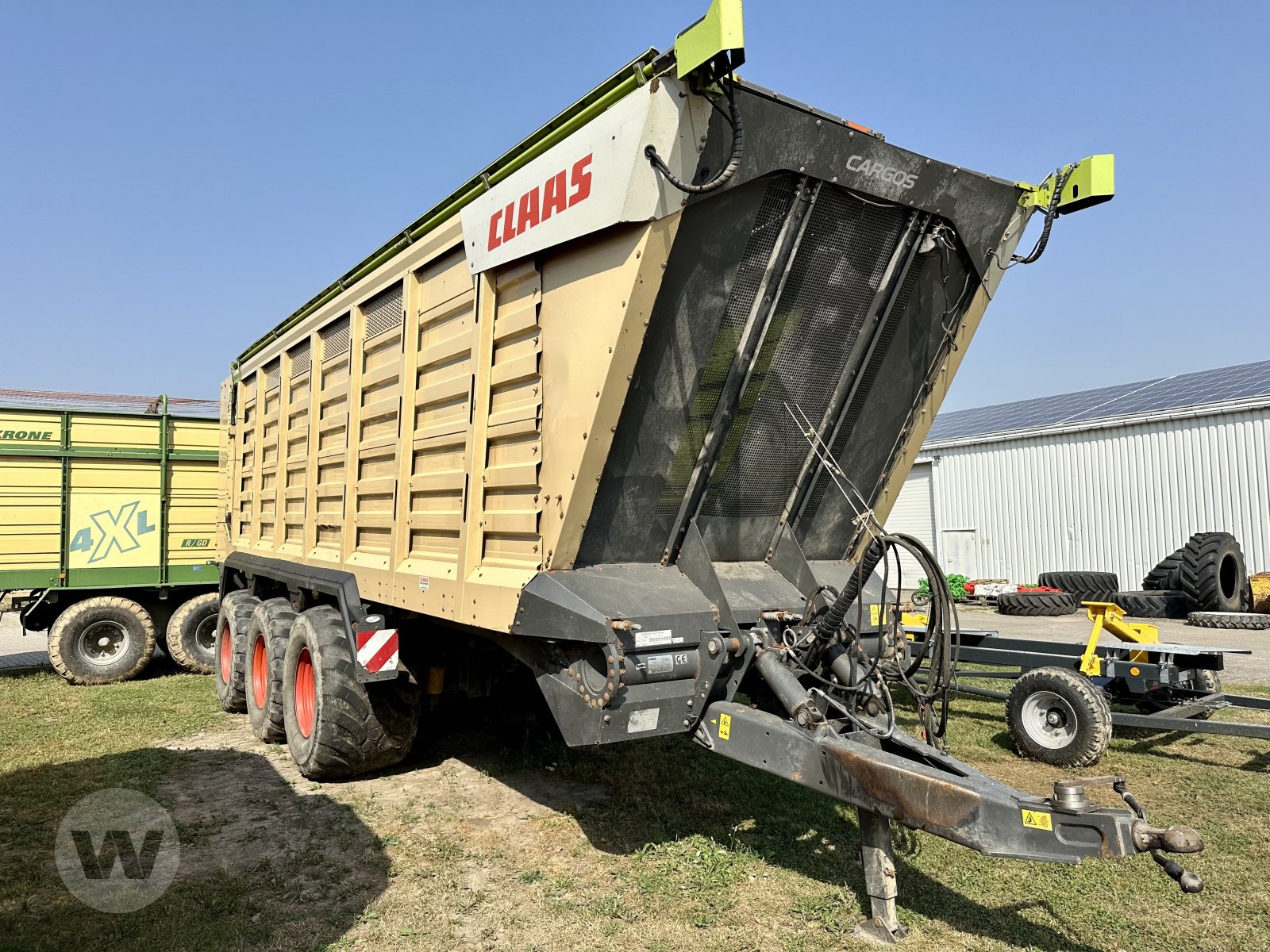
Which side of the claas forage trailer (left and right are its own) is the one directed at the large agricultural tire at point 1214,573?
left

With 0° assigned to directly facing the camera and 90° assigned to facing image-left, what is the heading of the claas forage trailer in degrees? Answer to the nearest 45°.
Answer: approximately 315°

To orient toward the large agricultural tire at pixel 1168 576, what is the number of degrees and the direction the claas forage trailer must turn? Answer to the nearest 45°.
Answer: approximately 90° to its left

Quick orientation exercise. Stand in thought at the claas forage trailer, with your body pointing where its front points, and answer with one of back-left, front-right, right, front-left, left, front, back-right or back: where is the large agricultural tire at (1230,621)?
left

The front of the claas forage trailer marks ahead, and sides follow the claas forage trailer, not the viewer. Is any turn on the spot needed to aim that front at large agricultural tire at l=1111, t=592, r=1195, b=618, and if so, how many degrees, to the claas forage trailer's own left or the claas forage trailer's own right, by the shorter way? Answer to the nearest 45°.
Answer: approximately 90° to the claas forage trailer's own left

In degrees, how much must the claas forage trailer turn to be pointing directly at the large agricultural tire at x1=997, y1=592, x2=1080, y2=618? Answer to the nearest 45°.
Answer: approximately 90° to its left

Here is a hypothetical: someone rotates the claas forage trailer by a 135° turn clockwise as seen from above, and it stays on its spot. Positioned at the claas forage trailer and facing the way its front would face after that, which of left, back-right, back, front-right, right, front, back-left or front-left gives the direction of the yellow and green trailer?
front-right

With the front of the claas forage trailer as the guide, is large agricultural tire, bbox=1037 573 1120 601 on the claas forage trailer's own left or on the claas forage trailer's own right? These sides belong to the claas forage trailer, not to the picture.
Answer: on the claas forage trailer's own left
